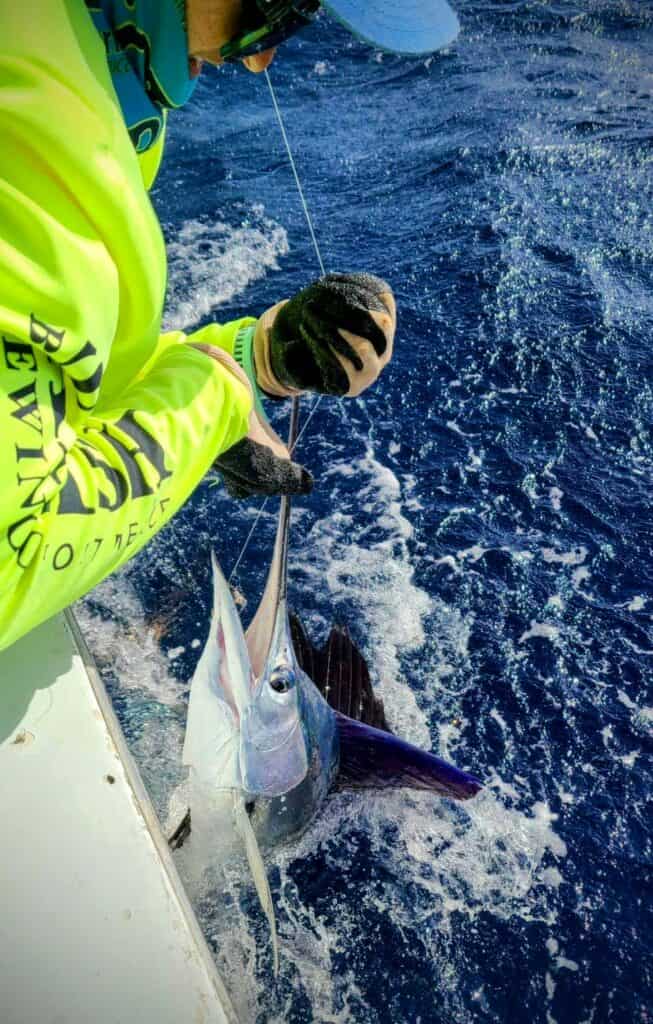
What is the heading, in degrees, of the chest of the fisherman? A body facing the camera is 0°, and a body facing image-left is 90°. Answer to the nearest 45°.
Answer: approximately 270°
